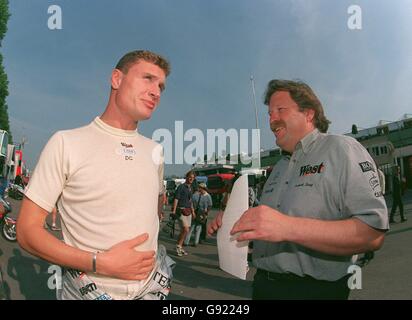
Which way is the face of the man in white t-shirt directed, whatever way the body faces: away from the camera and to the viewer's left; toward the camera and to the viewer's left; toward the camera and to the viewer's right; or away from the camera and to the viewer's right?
toward the camera and to the viewer's right

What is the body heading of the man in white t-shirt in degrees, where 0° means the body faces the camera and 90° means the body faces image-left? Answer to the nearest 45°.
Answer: approximately 315°

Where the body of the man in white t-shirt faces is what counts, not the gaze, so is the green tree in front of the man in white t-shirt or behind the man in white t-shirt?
behind
